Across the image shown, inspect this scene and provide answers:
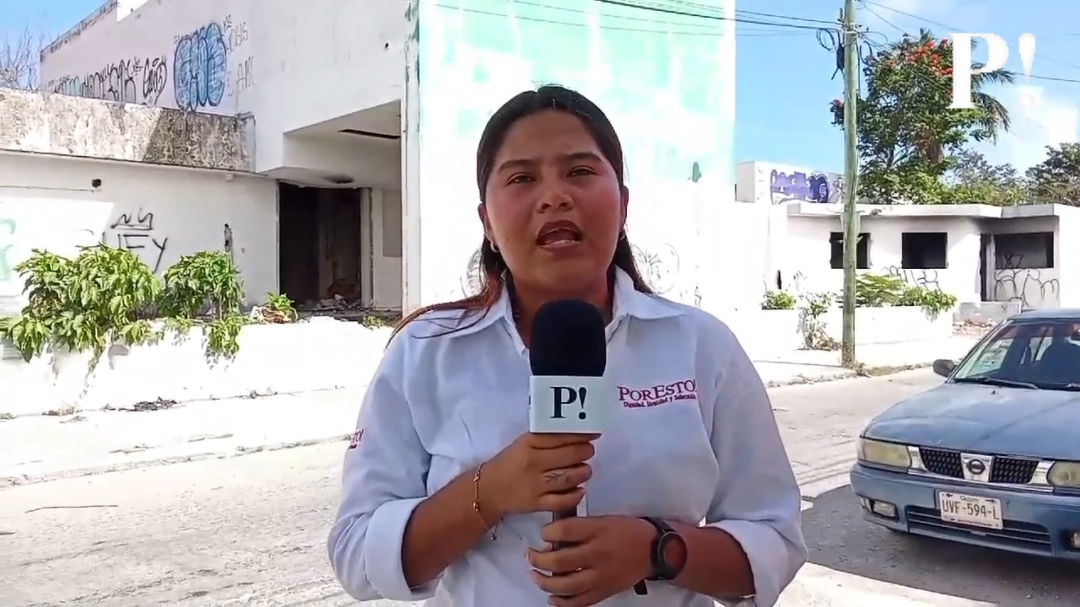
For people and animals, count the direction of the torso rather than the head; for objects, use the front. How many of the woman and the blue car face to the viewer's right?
0

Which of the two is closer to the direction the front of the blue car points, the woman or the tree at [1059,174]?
the woman

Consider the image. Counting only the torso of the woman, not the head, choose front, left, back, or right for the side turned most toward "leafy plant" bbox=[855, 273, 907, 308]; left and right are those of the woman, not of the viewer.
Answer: back

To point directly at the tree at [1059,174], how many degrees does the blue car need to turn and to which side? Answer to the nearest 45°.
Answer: approximately 135° to its right

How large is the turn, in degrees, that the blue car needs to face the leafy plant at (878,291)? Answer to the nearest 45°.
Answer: approximately 135° to its right

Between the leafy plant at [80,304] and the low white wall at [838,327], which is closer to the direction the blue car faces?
the leafy plant

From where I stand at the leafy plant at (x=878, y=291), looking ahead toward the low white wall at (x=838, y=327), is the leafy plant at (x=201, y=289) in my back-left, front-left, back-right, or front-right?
front-right

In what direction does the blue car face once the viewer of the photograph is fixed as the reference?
facing the viewer and to the left of the viewer

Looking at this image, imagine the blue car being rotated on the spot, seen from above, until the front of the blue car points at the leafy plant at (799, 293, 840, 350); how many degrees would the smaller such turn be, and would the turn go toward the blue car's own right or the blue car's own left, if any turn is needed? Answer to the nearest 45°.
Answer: approximately 135° to the blue car's own right

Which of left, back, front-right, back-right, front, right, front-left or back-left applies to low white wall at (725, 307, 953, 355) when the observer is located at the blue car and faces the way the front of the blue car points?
back-right

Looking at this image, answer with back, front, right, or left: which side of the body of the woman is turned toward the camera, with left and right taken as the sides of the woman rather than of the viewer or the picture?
front

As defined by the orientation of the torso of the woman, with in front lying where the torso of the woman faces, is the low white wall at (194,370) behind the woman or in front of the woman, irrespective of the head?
behind

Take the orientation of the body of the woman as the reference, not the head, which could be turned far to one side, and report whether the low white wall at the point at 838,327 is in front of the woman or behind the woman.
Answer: behind
